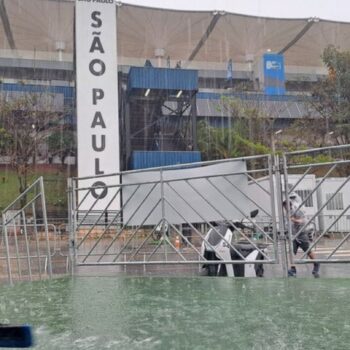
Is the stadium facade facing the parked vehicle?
yes

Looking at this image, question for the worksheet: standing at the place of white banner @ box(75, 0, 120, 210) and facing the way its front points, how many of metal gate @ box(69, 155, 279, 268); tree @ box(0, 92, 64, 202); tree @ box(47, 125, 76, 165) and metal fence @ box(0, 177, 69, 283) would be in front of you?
2

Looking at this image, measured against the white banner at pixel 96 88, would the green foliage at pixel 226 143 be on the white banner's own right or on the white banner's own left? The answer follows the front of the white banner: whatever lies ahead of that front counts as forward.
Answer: on the white banner's own left

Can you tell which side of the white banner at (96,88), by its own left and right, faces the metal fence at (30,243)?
front

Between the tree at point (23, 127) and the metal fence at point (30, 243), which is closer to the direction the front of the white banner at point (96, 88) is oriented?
the metal fence

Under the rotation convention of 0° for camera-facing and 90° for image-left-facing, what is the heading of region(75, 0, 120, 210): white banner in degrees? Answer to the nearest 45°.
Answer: approximately 0°

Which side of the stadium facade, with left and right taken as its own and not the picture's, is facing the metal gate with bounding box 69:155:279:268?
front

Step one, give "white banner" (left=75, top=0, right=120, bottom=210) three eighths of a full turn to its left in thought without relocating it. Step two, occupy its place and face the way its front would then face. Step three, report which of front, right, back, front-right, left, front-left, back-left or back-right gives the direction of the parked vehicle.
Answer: back-right

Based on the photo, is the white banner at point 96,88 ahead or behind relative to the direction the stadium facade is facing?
ahead

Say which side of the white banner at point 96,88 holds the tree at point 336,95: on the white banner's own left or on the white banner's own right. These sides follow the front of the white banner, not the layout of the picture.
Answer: on the white banner's own left

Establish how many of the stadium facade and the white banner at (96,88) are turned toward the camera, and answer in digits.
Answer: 2
